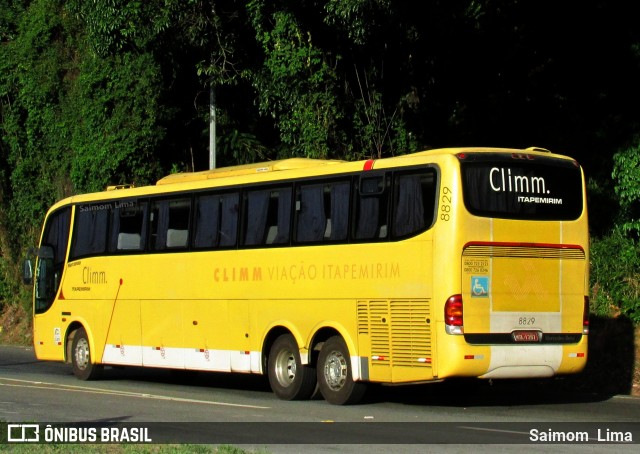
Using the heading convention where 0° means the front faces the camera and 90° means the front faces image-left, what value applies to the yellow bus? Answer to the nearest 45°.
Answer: approximately 135°

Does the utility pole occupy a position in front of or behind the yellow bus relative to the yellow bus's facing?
in front
